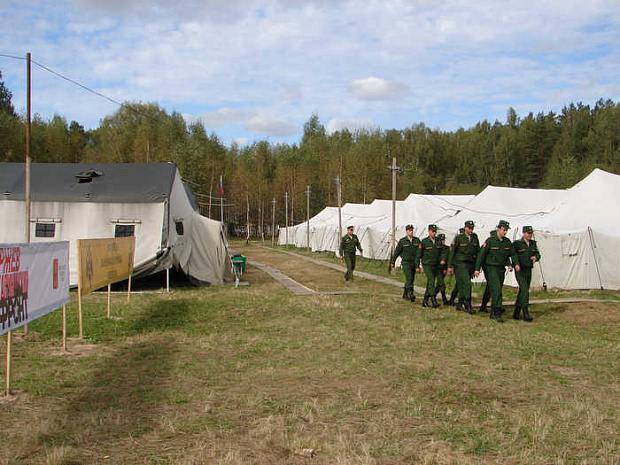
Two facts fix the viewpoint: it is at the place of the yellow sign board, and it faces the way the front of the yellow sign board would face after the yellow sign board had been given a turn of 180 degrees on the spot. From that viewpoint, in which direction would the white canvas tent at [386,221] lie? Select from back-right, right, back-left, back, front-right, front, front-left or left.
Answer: right

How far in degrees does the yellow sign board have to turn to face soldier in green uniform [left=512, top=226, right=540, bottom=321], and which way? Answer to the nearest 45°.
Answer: approximately 45° to its left

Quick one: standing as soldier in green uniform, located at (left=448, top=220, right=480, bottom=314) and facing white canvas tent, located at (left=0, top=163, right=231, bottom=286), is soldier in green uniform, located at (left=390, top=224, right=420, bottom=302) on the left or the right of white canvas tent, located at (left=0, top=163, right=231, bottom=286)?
right

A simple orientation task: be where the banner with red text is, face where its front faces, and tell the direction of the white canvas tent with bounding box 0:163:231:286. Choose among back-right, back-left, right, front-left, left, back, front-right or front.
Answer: back-left

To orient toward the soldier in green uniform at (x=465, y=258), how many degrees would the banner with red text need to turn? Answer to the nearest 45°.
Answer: approximately 45° to its left

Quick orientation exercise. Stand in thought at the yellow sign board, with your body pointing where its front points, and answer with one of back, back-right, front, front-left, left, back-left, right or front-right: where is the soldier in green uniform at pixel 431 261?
front-left

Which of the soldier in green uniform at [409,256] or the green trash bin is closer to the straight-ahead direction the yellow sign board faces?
the soldier in green uniform

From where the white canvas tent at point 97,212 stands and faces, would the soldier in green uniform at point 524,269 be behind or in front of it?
in front

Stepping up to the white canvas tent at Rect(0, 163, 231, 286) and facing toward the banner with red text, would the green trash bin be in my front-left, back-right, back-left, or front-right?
back-left

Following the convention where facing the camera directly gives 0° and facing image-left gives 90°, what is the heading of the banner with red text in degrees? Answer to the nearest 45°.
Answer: approximately 315°
